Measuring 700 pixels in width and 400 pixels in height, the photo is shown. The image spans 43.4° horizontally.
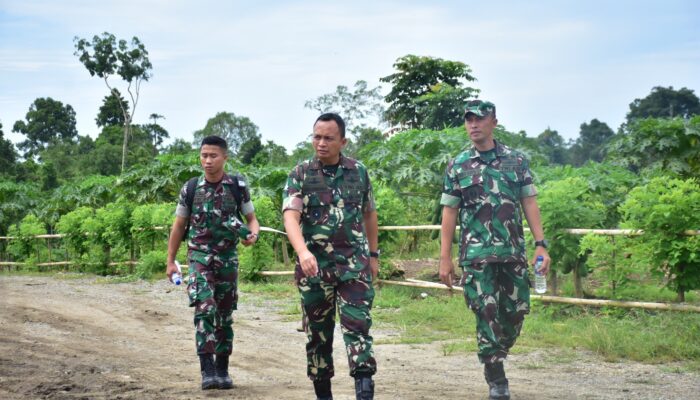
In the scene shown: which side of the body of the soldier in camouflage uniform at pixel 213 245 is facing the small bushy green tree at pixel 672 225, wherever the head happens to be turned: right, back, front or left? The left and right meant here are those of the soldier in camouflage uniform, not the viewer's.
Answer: left

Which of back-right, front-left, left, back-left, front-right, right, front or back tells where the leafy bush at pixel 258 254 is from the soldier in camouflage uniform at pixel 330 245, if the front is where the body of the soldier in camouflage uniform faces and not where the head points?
back

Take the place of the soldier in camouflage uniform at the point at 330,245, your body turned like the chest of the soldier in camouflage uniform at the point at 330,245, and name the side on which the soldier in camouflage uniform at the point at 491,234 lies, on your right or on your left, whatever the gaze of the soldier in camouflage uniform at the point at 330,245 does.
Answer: on your left

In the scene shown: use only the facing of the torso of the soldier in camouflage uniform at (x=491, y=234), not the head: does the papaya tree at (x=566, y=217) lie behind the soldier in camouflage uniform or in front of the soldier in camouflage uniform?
behind

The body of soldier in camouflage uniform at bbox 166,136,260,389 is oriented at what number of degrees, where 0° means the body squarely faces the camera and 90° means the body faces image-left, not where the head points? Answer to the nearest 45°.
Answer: approximately 0°

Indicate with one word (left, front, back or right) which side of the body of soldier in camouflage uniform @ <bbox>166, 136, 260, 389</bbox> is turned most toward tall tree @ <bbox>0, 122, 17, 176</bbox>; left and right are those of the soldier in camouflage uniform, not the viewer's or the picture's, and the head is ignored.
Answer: back

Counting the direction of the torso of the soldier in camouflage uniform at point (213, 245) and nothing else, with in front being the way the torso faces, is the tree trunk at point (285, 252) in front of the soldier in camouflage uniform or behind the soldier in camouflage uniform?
behind

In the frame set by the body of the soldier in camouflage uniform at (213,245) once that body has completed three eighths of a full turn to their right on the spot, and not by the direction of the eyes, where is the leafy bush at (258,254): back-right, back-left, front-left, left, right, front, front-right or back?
front-right

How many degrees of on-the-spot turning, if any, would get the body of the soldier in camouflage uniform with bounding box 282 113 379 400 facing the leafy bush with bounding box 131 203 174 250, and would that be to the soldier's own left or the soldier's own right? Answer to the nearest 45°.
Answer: approximately 180°

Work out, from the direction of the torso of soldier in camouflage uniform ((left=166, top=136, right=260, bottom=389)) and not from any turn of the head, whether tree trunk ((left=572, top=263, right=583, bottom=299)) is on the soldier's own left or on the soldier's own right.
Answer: on the soldier's own left
